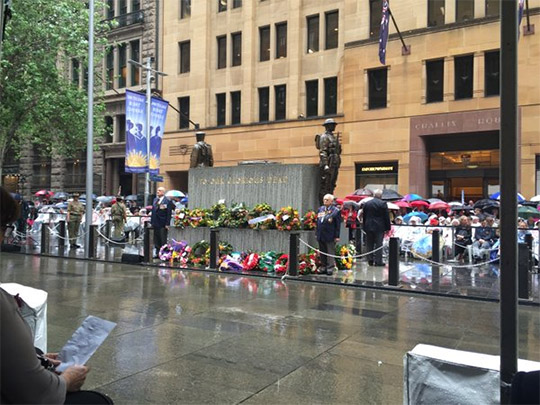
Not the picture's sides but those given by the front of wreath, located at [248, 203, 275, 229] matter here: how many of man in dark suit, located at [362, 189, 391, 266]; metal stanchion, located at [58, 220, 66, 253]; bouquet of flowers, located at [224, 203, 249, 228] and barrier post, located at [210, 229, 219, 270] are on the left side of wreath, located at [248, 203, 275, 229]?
1

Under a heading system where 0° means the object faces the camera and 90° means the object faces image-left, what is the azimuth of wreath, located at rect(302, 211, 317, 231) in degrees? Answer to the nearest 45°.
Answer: approximately 0°

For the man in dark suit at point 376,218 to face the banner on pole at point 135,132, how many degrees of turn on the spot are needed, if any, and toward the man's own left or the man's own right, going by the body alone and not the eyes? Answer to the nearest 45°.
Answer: approximately 45° to the man's own left

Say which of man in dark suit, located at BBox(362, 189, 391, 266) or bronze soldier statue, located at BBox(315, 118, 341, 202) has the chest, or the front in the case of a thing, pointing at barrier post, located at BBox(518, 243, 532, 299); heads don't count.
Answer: the bronze soldier statue

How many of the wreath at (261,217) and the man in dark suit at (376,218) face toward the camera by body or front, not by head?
1

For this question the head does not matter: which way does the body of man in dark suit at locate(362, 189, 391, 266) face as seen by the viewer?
away from the camera

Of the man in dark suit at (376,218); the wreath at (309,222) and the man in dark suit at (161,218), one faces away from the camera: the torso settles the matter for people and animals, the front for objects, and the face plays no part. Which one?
the man in dark suit at (376,218)

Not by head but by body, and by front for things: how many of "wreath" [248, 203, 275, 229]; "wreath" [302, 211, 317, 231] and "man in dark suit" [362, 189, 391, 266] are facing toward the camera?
2

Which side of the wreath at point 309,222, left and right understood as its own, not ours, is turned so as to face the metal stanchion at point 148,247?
right

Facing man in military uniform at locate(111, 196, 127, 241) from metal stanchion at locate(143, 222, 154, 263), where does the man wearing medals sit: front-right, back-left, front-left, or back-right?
back-right

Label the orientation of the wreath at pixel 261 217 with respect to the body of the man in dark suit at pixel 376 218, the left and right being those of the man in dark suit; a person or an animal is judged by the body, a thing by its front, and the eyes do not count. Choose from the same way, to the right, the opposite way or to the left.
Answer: the opposite way

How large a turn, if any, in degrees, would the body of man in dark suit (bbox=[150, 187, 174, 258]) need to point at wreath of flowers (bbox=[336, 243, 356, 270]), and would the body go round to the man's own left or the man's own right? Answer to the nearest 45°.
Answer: approximately 90° to the man's own left

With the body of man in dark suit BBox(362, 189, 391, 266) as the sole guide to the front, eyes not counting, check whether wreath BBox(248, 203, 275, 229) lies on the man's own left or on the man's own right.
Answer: on the man's own left

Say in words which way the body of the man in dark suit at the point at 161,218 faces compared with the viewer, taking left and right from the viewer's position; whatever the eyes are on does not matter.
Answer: facing the viewer and to the left of the viewer

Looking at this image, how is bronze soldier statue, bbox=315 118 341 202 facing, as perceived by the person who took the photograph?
facing the viewer and to the right of the viewer
